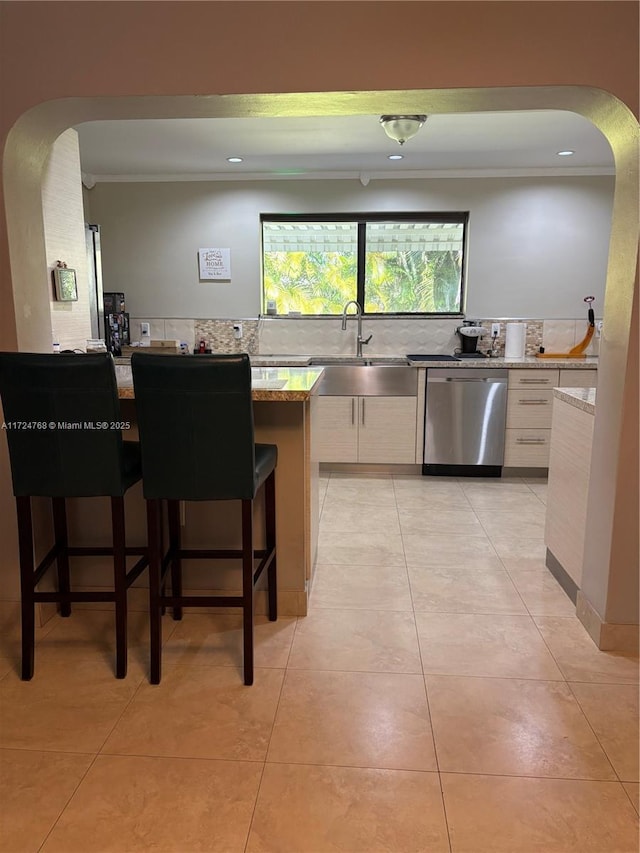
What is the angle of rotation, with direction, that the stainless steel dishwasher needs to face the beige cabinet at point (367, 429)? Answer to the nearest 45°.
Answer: approximately 90° to its right

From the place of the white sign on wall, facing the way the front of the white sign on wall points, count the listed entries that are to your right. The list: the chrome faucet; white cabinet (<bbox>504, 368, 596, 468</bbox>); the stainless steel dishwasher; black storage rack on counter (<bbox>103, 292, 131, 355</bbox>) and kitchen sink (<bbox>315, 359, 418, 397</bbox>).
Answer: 1

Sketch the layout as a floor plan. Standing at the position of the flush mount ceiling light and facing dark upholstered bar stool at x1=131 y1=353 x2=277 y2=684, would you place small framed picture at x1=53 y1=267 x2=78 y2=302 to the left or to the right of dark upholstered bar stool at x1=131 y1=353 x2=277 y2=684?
right

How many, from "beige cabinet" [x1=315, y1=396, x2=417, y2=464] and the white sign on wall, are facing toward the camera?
2

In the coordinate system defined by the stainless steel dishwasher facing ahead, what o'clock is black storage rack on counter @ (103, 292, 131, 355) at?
The black storage rack on counter is roughly at 3 o'clock from the stainless steel dishwasher.

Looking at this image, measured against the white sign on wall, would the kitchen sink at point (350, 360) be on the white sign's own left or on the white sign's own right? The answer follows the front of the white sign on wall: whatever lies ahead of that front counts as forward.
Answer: on the white sign's own left

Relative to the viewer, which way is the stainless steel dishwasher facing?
toward the camera

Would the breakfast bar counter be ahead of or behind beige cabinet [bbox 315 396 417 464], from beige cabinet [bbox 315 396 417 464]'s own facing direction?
ahead

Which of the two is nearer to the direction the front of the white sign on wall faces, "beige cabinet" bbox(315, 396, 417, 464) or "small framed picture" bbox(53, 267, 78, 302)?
the small framed picture

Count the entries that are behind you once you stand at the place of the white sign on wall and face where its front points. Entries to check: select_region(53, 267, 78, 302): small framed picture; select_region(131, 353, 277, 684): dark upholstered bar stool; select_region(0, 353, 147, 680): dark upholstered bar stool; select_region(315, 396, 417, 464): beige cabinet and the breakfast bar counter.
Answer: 0

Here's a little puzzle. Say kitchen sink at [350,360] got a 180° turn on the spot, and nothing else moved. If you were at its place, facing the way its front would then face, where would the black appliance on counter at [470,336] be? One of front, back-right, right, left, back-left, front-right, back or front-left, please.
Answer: right

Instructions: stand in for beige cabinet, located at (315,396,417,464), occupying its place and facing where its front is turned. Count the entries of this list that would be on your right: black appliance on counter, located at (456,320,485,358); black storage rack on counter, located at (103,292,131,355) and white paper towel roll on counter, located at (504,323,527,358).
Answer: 1

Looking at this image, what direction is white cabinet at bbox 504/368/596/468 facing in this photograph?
toward the camera
